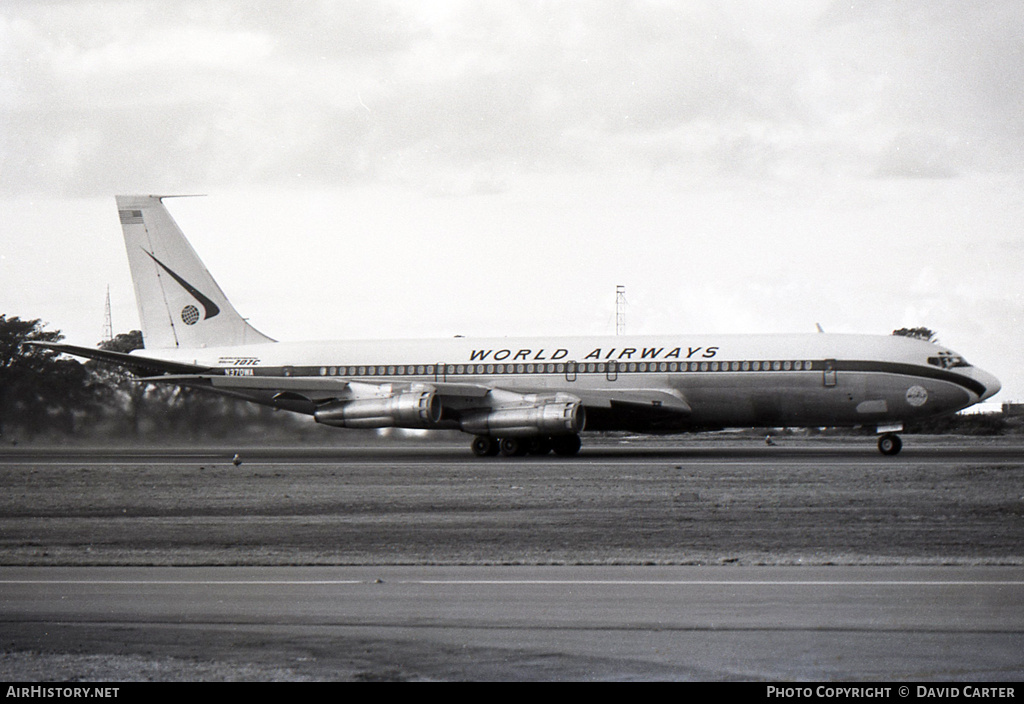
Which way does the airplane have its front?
to the viewer's right
